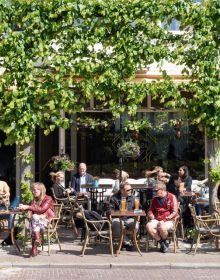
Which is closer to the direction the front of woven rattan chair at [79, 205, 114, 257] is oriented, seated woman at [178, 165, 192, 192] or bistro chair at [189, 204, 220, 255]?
the bistro chair

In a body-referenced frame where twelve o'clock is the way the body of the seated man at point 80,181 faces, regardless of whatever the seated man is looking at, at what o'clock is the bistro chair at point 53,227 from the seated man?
The bistro chair is roughly at 2 o'clock from the seated man.

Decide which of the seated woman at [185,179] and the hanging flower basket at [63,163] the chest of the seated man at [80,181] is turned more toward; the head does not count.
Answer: the seated woman

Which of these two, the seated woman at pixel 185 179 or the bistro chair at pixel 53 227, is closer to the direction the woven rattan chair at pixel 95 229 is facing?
the seated woman

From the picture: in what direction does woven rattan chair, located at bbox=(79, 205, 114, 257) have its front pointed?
to the viewer's right

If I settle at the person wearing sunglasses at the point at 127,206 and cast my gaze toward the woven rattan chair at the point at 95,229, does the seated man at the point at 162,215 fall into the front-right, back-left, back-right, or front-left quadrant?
back-left
